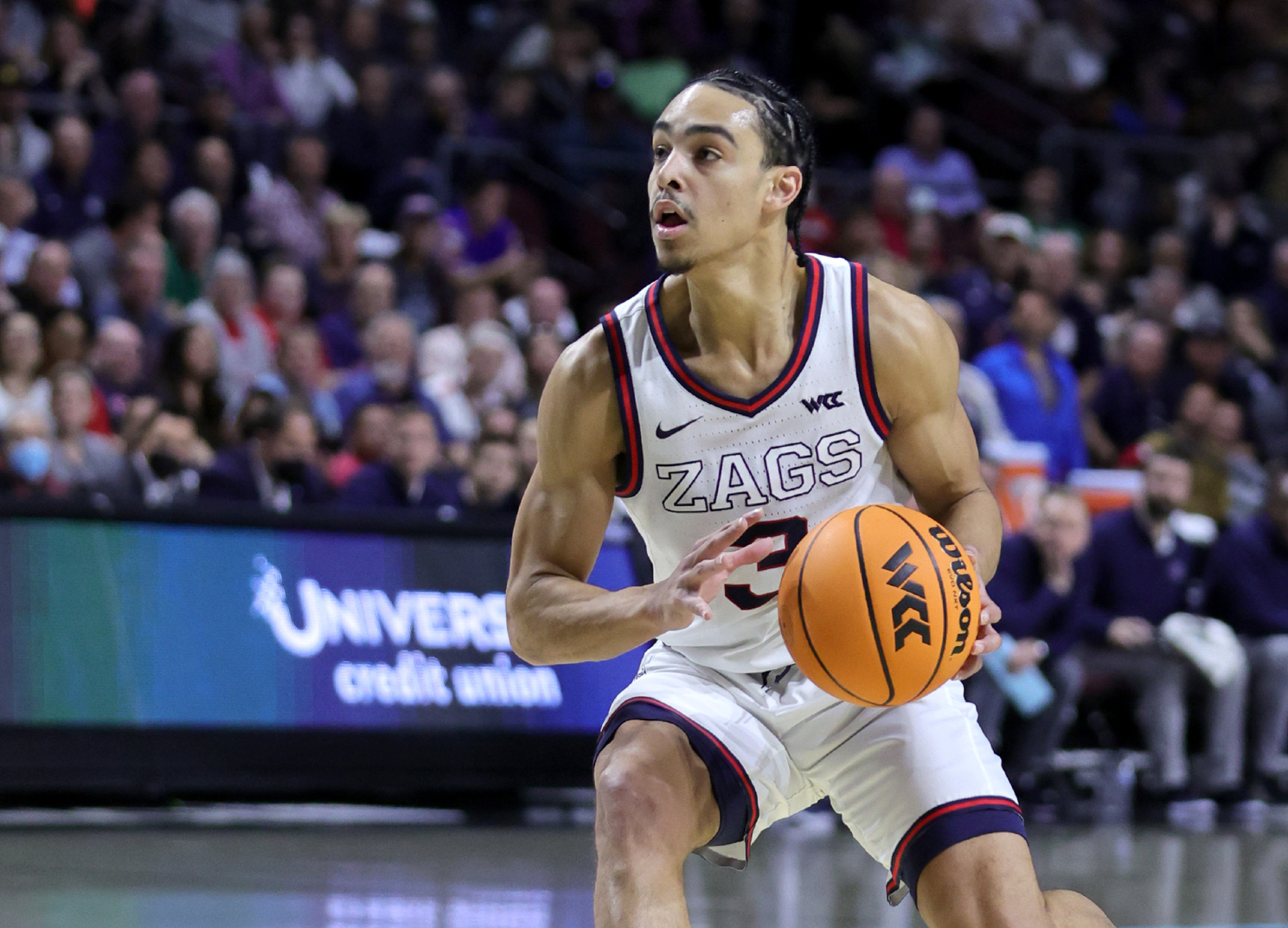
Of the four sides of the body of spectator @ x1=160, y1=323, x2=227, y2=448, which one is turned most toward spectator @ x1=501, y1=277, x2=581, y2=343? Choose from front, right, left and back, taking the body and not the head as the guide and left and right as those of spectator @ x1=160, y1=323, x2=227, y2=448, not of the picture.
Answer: left

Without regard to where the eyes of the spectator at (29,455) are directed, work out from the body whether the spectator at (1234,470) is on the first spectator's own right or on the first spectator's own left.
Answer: on the first spectator's own left

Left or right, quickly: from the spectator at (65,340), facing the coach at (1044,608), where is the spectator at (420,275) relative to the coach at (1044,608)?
left

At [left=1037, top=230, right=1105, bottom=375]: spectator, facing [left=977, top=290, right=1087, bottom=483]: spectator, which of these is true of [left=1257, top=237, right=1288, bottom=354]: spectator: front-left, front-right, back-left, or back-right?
back-left

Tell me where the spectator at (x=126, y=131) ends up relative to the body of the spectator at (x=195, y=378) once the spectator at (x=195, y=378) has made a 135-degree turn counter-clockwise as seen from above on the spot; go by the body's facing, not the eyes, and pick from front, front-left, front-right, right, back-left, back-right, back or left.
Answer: front

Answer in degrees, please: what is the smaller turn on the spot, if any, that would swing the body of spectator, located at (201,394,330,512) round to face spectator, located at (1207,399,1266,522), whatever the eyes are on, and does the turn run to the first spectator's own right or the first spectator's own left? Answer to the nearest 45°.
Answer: approximately 45° to the first spectator's own left

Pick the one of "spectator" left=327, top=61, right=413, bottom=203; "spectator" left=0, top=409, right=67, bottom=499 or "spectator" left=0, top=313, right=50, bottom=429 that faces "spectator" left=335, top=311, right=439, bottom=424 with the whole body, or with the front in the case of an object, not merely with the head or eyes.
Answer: "spectator" left=327, top=61, right=413, bottom=203

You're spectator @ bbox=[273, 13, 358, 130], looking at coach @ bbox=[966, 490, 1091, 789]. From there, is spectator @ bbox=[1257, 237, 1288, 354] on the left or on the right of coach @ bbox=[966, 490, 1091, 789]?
left

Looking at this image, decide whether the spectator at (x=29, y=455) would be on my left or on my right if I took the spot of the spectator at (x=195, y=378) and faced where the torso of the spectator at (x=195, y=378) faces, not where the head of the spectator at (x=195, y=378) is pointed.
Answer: on my right
